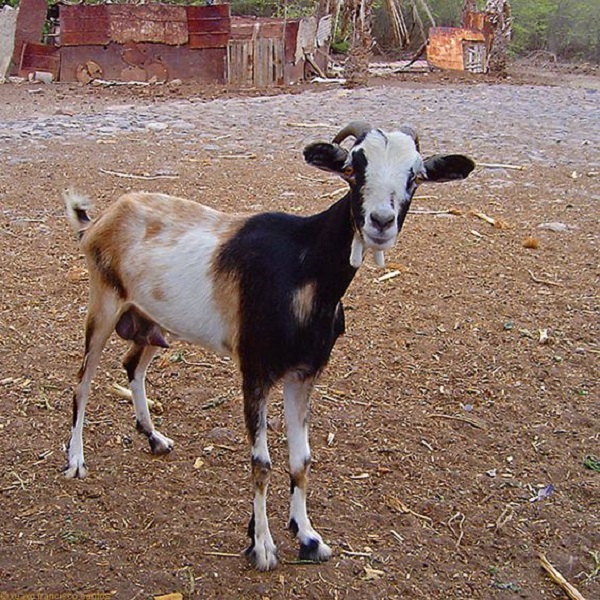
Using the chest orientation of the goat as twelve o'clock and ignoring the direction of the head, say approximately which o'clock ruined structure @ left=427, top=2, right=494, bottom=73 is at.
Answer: The ruined structure is roughly at 8 o'clock from the goat.

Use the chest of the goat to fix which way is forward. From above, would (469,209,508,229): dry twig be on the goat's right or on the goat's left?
on the goat's left

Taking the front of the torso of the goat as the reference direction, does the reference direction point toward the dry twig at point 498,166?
no

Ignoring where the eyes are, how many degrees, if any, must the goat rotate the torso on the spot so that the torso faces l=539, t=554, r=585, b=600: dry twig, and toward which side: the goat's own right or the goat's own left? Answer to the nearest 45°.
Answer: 0° — it already faces it

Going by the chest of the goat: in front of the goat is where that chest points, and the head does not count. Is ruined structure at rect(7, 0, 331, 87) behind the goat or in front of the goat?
behind

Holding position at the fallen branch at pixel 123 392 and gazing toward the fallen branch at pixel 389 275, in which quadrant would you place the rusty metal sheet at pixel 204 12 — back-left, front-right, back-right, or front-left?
front-left

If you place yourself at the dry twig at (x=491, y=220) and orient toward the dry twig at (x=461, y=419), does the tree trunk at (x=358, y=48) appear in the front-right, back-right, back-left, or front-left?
back-right

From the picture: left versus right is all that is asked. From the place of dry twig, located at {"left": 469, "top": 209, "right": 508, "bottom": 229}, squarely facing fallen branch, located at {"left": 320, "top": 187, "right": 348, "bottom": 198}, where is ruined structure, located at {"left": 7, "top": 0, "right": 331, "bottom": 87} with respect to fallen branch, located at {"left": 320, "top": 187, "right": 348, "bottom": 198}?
right

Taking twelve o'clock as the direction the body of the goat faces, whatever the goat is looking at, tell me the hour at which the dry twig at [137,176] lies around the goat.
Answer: The dry twig is roughly at 7 o'clock from the goat.

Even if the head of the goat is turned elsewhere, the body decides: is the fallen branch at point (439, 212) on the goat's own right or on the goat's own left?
on the goat's own left

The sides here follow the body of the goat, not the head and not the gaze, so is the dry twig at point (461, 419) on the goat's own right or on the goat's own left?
on the goat's own left

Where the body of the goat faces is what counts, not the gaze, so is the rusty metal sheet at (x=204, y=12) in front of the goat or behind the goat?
behind

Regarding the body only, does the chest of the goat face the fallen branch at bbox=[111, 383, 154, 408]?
no

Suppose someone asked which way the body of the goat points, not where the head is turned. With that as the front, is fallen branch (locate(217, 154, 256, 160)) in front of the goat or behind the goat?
behind

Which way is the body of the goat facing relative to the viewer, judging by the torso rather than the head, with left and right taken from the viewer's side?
facing the viewer and to the right of the viewer
